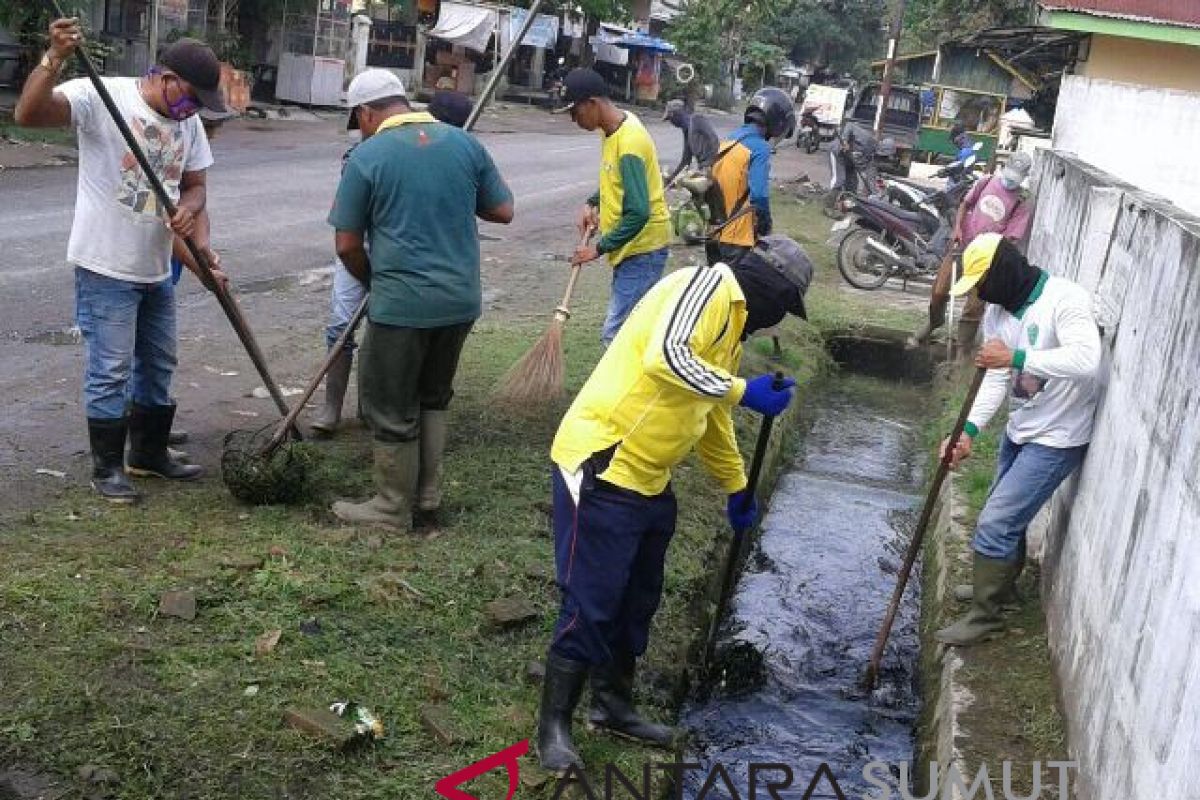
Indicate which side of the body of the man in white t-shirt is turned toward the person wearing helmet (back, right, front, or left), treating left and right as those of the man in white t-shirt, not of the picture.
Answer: left

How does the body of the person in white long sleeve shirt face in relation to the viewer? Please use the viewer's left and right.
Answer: facing the viewer and to the left of the viewer

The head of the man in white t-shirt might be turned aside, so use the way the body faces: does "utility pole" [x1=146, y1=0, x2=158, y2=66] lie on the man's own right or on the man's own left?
on the man's own left

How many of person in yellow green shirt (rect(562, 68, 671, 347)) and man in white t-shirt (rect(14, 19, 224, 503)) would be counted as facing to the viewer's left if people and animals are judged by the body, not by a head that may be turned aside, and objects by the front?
1

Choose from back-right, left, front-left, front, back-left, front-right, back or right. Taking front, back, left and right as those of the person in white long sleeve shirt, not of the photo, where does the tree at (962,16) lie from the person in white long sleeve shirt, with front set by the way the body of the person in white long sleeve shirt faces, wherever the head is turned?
back-right

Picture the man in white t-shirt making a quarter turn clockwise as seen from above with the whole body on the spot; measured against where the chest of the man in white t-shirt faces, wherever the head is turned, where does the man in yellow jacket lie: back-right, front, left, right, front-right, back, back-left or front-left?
left

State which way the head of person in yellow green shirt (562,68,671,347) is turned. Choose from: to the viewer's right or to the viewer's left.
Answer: to the viewer's left

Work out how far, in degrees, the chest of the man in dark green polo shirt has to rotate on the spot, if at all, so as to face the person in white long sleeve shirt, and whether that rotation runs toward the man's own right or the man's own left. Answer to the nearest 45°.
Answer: approximately 135° to the man's own right

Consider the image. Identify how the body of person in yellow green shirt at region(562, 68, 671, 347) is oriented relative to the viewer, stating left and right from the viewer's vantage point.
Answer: facing to the left of the viewer

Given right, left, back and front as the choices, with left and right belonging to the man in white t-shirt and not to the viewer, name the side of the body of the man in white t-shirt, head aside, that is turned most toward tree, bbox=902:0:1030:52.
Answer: left

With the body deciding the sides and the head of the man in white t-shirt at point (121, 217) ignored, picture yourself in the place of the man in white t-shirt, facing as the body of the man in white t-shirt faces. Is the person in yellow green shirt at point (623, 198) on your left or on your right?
on your left

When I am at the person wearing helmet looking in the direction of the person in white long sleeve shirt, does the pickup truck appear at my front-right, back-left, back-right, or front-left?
back-left

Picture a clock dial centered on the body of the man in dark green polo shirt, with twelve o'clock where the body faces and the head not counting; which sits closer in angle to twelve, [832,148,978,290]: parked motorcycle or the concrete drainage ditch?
the parked motorcycle

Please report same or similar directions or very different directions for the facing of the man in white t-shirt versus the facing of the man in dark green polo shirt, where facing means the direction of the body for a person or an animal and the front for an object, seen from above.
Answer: very different directions

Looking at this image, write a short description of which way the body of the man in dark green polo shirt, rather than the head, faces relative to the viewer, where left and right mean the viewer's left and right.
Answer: facing away from the viewer and to the left of the viewer

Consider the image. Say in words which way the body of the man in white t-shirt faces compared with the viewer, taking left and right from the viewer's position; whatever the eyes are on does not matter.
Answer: facing the viewer and to the right of the viewer

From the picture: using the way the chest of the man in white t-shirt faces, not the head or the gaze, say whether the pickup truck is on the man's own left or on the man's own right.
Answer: on the man's own left

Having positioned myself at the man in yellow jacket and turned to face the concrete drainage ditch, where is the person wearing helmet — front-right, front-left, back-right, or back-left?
front-left
